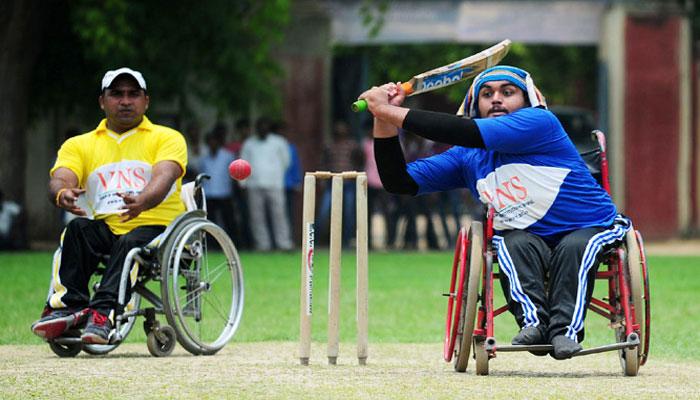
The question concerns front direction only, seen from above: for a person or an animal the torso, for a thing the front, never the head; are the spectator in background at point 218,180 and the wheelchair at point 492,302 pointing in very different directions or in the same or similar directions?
same or similar directions

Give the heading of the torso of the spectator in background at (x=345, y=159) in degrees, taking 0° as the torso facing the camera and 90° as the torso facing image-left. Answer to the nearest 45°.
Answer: approximately 0°

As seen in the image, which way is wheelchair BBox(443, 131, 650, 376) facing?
toward the camera

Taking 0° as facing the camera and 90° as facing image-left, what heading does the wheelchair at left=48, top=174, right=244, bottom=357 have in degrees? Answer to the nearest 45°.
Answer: approximately 45°

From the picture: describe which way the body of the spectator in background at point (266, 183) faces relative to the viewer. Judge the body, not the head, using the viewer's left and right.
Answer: facing the viewer

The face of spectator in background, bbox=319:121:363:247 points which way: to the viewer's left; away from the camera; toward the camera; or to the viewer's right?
toward the camera

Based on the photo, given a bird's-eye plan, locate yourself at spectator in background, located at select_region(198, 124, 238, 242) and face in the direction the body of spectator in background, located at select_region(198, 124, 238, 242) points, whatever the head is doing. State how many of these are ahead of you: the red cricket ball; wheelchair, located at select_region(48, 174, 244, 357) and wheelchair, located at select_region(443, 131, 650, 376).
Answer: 3

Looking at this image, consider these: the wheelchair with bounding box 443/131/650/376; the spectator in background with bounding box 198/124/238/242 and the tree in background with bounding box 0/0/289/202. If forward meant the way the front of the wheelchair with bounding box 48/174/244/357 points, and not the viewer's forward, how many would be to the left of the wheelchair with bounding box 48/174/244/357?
1

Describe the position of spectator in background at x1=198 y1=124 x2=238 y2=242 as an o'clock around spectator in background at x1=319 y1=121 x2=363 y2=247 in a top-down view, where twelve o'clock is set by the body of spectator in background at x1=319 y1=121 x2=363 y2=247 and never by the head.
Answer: spectator in background at x1=198 y1=124 x2=238 y2=242 is roughly at 3 o'clock from spectator in background at x1=319 y1=121 x2=363 y2=247.

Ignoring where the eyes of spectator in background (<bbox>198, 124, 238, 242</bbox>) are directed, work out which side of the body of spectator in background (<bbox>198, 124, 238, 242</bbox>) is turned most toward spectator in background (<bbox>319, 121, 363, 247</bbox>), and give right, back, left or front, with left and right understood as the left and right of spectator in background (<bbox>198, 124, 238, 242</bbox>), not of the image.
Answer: left

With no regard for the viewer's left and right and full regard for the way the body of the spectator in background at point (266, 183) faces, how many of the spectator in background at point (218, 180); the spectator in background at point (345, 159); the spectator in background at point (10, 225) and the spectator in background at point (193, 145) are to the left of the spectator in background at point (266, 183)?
1

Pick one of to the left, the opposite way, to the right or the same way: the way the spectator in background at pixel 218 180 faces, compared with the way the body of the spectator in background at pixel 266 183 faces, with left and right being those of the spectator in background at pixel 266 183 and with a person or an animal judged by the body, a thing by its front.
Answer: the same way
